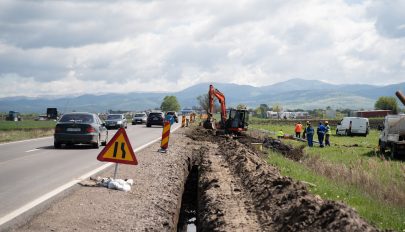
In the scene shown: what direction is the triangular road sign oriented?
toward the camera

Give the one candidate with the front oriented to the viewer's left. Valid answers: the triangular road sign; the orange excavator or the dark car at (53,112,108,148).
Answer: the orange excavator

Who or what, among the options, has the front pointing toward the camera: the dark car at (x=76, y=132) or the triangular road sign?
the triangular road sign

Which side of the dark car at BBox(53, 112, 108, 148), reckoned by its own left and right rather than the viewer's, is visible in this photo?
back

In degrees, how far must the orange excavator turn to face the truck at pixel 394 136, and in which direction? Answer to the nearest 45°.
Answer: approximately 135° to its left

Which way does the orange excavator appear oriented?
to the viewer's left

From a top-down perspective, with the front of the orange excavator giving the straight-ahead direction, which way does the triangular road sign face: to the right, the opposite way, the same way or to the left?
to the left

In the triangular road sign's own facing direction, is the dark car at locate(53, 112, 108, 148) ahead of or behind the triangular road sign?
behind

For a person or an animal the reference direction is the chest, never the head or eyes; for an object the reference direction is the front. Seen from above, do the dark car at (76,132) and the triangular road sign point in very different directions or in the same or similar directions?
very different directions

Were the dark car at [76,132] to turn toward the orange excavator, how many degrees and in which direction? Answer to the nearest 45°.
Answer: approximately 45° to its right
